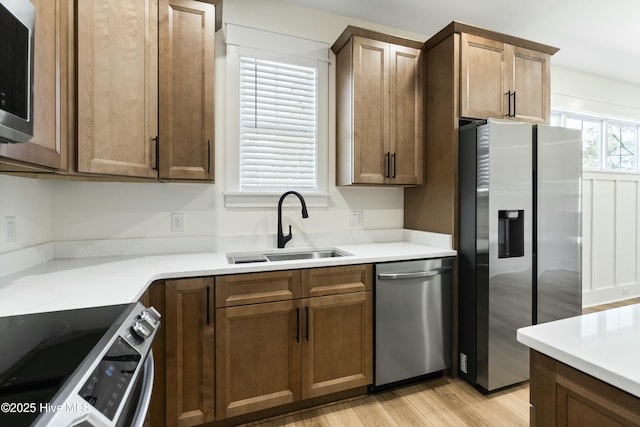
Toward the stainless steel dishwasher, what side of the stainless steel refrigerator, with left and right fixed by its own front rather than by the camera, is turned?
right

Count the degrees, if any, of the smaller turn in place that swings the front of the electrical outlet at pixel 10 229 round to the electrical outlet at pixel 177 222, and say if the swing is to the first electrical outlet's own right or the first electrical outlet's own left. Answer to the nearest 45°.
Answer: approximately 45° to the first electrical outlet's own left

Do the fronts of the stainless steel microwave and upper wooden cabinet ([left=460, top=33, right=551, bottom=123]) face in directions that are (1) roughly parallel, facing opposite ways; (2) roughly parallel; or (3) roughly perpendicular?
roughly perpendicular

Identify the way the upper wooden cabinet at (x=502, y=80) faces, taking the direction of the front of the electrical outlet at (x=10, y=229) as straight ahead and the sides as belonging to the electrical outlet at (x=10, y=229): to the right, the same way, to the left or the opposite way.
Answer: to the right

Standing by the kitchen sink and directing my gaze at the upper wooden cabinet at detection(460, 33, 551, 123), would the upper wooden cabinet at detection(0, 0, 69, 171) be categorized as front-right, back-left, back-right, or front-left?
back-right

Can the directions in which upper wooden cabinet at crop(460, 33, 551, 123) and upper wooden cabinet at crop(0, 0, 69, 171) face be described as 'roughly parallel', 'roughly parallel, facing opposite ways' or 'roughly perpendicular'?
roughly perpendicular

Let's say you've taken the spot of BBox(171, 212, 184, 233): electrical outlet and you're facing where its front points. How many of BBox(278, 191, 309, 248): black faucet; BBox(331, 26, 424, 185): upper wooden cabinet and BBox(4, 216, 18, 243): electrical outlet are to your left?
2

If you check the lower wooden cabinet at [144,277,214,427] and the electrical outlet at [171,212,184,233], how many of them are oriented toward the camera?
2

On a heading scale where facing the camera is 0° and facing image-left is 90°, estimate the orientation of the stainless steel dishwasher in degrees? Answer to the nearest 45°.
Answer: approximately 315°

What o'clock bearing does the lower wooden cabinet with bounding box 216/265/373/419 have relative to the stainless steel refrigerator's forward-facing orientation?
The lower wooden cabinet is roughly at 3 o'clock from the stainless steel refrigerator.

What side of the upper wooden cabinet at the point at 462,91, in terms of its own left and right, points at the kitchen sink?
right

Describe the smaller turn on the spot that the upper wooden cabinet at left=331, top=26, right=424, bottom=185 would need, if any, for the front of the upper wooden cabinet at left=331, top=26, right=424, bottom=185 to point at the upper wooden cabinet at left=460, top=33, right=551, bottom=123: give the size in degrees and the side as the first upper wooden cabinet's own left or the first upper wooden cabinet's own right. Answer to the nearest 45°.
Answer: approximately 45° to the first upper wooden cabinet's own left

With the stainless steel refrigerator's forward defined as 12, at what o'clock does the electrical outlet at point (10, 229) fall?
The electrical outlet is roughly at 3 o'clock from the stainless steel refrigerator.
